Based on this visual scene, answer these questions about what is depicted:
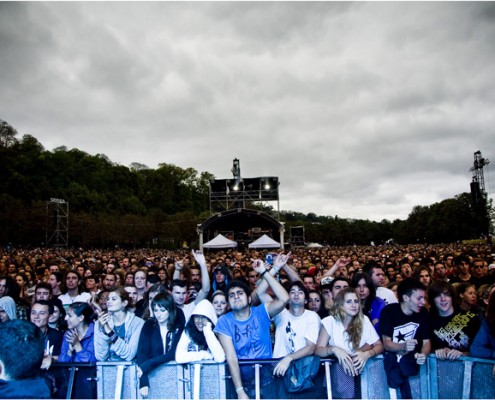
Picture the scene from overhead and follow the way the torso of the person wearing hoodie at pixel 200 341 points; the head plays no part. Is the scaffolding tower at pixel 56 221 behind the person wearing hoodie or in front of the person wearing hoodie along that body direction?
behind

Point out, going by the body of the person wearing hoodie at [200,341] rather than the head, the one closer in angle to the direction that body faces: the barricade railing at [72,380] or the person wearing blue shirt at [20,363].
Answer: the person wearing blue shirt

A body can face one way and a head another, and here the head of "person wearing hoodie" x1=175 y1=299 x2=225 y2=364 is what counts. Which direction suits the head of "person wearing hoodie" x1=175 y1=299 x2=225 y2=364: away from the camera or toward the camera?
toward the camera

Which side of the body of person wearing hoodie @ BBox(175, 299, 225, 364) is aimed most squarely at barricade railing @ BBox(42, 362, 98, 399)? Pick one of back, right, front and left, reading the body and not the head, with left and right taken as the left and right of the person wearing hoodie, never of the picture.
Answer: right

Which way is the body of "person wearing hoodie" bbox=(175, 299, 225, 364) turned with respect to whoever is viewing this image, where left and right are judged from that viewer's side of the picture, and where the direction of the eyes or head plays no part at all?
facing the viewer

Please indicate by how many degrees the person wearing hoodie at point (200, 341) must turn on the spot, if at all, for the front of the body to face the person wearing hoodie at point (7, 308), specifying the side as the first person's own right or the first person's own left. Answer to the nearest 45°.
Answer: approximately 135° to the first person's own right
